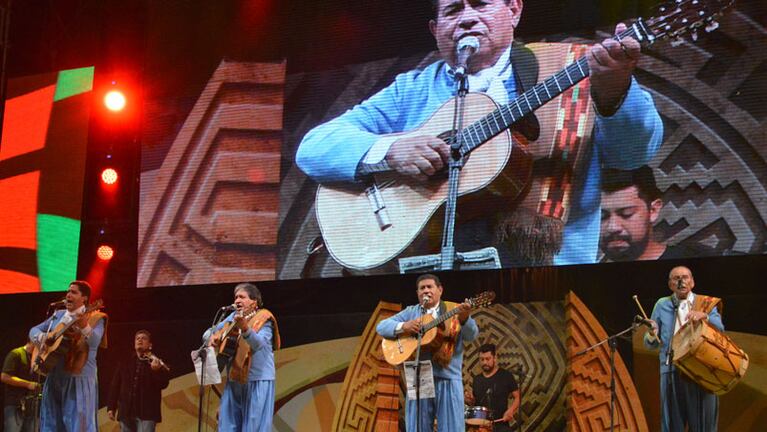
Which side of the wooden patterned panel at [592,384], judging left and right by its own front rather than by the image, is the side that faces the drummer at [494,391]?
right

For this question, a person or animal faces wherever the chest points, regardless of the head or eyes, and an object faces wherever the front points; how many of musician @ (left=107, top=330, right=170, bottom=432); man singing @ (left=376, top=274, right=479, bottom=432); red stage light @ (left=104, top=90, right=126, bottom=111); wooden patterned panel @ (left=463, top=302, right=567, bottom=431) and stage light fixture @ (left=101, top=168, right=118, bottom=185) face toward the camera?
5

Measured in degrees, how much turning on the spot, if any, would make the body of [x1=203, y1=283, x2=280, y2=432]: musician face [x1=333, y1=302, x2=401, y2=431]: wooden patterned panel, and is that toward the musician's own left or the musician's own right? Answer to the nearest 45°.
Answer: approximately 180°

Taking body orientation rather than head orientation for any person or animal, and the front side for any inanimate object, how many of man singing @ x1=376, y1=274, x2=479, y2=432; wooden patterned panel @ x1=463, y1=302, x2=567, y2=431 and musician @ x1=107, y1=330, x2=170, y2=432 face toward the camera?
3

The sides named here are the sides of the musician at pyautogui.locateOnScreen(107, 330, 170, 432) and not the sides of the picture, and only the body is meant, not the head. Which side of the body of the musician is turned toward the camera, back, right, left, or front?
front

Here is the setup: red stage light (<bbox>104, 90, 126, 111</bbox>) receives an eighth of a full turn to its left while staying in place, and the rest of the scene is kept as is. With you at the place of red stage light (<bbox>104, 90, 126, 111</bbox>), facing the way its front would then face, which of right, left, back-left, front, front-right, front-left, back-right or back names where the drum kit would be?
front

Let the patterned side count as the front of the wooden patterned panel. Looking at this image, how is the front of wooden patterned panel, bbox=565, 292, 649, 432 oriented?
toward the camera

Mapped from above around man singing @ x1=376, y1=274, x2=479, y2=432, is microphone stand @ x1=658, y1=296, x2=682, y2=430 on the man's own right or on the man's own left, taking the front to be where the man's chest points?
on the man's own left

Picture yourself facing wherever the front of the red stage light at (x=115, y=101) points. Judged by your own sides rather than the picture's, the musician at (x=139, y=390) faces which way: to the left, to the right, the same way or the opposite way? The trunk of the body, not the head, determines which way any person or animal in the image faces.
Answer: the same way

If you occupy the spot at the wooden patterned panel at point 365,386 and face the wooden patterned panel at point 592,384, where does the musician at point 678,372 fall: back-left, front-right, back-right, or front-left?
front-right

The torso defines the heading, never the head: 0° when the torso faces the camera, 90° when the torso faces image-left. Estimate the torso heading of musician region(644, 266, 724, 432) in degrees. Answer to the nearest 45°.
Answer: approximately 0°

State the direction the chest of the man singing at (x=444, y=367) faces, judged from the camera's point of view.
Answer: toward the camera

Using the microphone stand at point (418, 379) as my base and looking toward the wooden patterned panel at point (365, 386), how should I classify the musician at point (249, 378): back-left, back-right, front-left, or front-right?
front-left

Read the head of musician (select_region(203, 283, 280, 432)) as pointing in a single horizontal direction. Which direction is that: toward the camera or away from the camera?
toward the camera

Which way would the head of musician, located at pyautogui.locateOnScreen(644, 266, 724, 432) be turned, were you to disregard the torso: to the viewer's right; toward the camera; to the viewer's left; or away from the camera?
toward the camera
